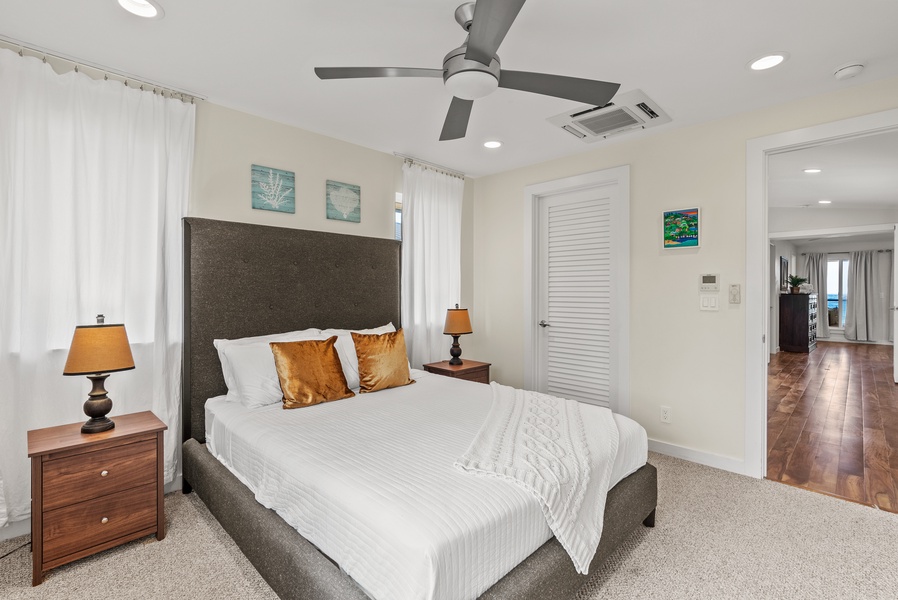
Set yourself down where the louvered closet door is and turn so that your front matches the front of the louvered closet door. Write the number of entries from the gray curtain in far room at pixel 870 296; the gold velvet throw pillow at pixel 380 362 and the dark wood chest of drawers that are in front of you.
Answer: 1

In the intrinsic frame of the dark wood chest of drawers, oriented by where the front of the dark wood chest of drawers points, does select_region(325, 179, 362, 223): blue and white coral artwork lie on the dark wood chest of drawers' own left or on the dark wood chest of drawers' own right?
on the dark wood chest of drawers' own right

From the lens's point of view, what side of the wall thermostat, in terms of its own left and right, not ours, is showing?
front

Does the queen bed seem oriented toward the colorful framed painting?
no

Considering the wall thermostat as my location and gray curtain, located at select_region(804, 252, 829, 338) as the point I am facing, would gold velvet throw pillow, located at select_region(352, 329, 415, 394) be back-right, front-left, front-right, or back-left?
back-left

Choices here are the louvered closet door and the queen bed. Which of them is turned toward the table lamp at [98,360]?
the louvered closet door

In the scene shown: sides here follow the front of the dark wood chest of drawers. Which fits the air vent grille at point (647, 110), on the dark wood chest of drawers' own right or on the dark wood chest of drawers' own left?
on the dark wood chest of drawers' own right

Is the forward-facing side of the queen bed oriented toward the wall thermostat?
no

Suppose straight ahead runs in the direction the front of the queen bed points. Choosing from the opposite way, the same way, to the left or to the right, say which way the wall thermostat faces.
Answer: to the right

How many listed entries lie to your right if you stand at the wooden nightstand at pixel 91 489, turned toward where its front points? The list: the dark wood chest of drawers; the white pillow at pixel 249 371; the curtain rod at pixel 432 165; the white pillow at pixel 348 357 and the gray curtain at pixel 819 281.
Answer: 0

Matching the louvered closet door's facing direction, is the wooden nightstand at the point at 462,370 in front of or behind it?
in front

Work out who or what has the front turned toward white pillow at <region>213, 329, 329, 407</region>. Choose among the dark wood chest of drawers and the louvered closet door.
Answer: the louvered closet door

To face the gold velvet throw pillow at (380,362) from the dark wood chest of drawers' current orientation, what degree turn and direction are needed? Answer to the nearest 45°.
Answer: approximately 90° to its right

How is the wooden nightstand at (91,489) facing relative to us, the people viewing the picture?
facing the viewer and to the right of the viewer

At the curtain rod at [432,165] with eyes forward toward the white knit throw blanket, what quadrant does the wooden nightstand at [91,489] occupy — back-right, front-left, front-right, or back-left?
front-right

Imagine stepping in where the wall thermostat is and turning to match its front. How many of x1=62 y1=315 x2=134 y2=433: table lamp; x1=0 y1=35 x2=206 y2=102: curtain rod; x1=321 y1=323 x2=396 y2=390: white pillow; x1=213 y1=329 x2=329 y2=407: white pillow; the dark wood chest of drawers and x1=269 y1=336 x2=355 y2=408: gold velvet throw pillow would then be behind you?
1
